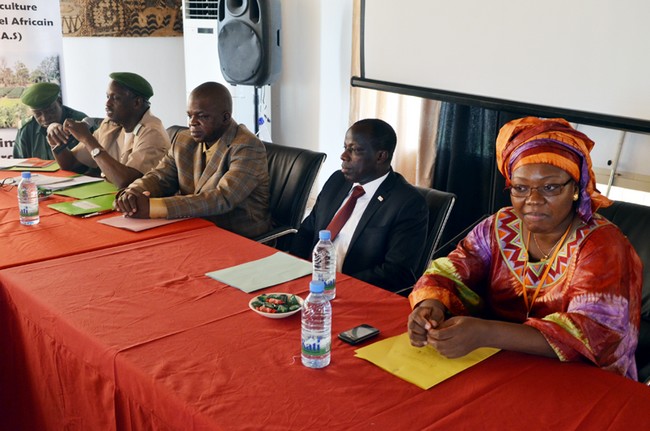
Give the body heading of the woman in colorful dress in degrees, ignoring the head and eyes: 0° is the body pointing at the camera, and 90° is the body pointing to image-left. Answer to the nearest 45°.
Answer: approximately 45°

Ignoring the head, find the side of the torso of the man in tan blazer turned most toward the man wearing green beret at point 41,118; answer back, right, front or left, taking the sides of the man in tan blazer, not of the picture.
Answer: right

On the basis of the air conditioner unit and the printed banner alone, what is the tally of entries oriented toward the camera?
2

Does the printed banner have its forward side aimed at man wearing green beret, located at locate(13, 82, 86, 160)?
yes

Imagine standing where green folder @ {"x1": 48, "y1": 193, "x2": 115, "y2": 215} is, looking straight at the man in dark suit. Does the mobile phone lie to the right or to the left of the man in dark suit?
right

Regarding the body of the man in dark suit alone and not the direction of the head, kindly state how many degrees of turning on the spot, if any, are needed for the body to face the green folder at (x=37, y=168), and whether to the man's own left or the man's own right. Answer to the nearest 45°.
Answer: approximately 90° to the man's own right

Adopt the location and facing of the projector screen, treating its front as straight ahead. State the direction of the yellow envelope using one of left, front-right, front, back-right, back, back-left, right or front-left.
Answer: front-left

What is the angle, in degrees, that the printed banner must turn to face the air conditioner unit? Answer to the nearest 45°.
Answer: approximately 90° to its left

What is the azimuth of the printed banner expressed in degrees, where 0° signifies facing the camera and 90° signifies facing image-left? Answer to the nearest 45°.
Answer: approximately 0°
